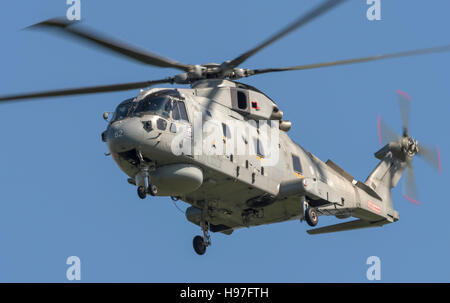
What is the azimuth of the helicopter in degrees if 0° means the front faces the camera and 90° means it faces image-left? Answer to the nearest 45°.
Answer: approximately 45°
